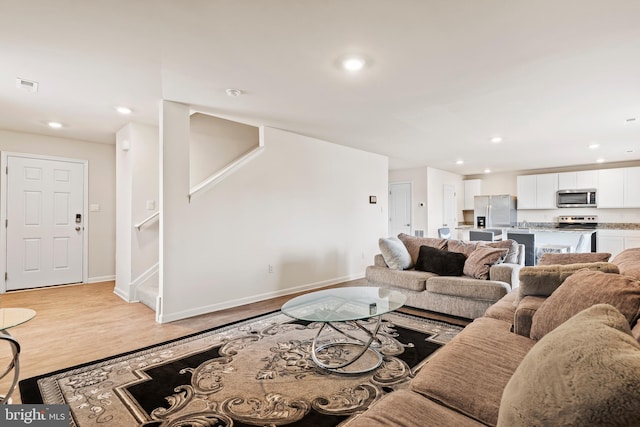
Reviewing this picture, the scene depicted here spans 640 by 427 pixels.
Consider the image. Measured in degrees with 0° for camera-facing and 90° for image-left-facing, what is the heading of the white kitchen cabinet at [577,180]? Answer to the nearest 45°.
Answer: approximately 0°

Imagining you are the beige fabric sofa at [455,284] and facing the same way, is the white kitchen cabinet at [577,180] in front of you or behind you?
behind

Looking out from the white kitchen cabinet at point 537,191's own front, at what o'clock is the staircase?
The staircase is roughly at 1 o'clock from the white kitchen cabinet.

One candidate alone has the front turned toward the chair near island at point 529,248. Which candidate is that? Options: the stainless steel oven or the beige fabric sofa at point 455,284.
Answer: the stainless steel oven

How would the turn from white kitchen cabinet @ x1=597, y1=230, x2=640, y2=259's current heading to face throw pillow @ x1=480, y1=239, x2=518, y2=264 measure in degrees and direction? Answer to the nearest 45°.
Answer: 0° — it already faces it

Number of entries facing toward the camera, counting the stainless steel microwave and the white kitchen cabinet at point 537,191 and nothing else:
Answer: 2

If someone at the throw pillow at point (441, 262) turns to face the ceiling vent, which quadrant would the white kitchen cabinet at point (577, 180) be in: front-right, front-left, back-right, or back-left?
back-right

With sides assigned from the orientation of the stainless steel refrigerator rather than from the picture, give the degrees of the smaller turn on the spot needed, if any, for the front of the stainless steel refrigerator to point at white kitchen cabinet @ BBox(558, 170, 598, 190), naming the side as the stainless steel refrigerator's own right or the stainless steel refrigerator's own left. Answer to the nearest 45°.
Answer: approximately 90° to the stainless steel refrigerator's own left

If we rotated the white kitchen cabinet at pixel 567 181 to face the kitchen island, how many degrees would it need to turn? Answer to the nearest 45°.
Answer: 0° — it already faces it

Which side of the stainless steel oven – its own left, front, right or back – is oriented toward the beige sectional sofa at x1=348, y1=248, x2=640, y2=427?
front

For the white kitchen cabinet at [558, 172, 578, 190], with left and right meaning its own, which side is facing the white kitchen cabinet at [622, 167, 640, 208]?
left

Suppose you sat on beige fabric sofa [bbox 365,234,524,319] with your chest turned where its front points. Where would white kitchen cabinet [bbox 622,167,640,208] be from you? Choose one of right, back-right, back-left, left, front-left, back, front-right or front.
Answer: back

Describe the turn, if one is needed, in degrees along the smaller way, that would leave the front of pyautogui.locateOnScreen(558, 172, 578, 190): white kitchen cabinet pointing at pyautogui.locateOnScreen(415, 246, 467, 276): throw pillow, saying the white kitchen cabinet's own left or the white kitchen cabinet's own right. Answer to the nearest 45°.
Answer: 0° — it already faces it

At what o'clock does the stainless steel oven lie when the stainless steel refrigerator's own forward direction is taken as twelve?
The stainless steel oven is roughly at 9 o'clock from the stainless steel refrigerator.

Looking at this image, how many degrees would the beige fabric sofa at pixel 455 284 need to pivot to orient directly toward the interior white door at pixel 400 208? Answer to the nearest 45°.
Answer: approximately 135° to its right
